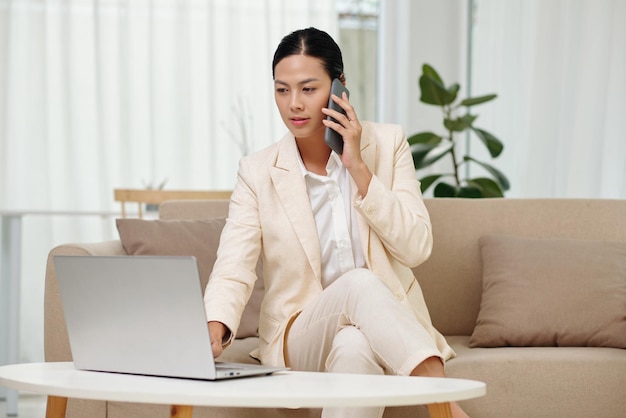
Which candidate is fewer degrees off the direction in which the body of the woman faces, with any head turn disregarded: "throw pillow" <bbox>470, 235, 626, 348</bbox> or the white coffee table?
the white coffee table

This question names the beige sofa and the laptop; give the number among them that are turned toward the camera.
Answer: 1

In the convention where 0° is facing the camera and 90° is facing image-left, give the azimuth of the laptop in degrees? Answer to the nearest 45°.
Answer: approximately 225°

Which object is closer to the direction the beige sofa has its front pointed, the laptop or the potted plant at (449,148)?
the laptop

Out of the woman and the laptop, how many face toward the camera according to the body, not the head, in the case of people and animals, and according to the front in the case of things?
1

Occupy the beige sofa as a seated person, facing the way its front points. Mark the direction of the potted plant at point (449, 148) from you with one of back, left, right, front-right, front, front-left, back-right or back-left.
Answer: back

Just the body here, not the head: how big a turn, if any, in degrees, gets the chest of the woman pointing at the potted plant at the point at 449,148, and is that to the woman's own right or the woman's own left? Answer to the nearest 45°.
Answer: approximately 180°
